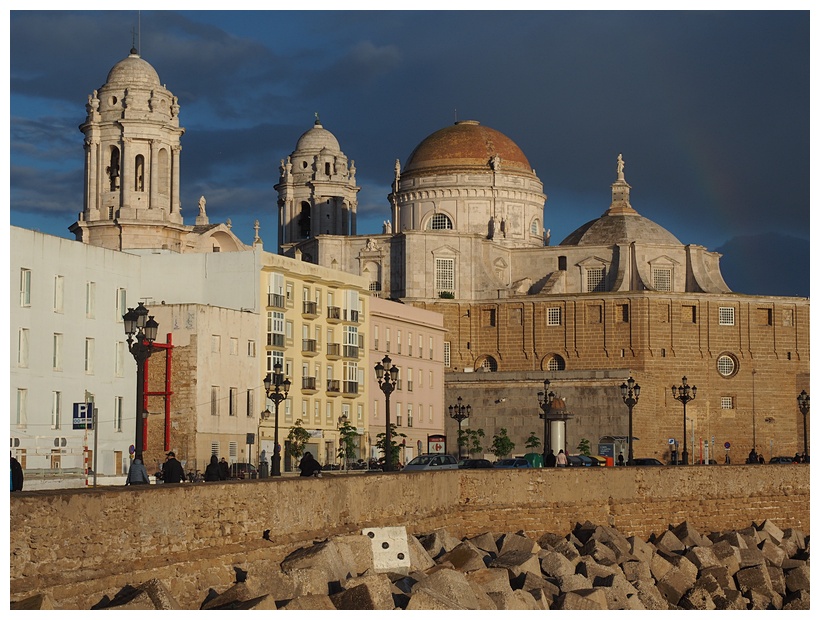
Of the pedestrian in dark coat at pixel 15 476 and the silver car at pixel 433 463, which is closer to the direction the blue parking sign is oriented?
the pedestrian in dark coat

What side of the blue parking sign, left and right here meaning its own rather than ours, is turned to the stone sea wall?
front

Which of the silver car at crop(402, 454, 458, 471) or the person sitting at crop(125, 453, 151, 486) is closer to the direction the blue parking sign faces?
the person sitting

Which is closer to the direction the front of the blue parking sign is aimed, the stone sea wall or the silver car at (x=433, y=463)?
the stone sea wall

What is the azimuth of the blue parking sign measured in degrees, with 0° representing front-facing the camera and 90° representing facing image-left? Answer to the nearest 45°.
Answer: approximately 0°

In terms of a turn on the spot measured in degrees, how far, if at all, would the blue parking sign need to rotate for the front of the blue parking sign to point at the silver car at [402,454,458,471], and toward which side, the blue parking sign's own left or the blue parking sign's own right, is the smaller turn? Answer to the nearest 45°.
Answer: approximately 135° to the blue parking sign's own left
